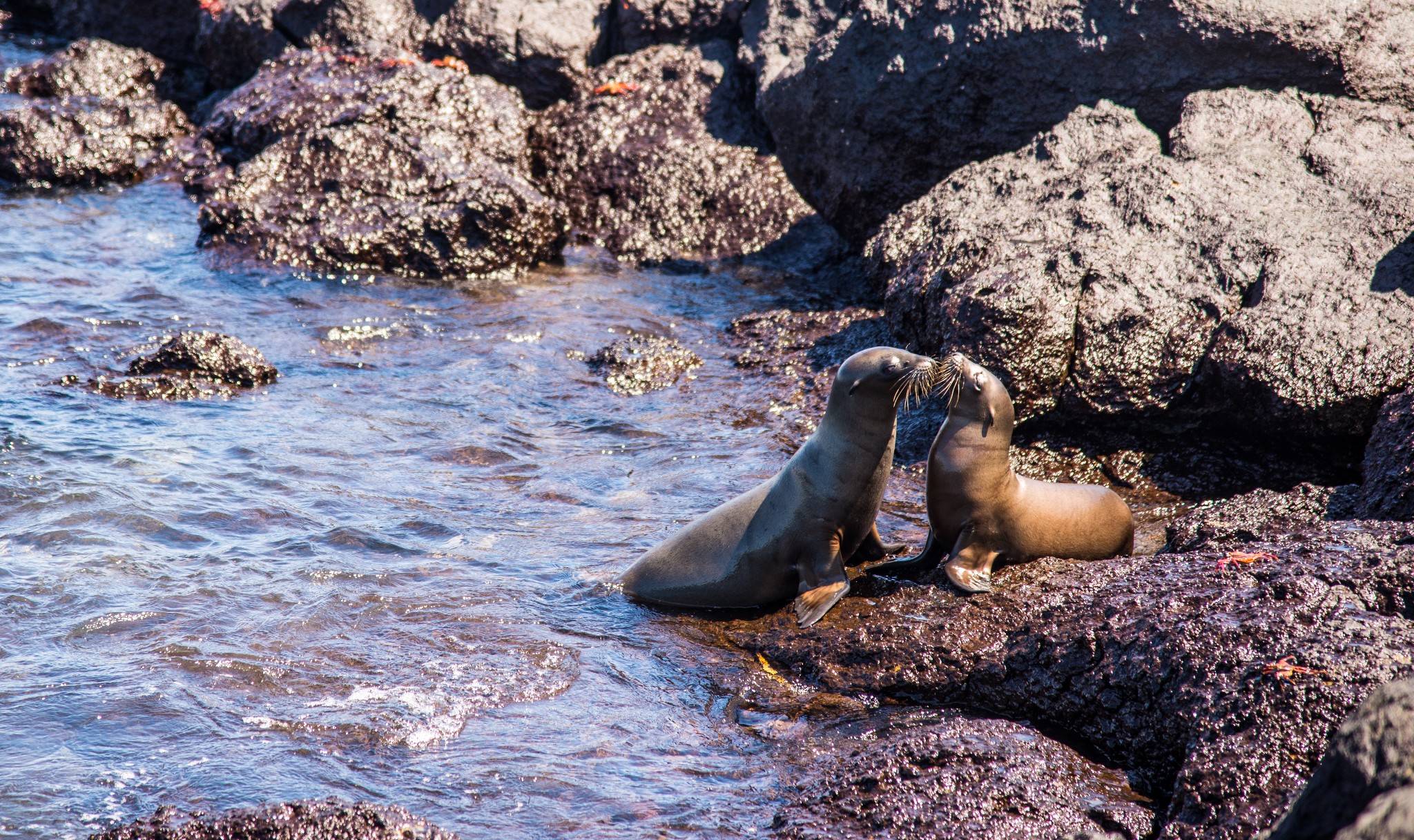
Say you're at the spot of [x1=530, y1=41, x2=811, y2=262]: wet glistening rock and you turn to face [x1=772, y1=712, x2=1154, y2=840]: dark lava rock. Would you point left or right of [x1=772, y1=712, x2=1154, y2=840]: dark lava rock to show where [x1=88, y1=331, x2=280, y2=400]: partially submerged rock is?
right

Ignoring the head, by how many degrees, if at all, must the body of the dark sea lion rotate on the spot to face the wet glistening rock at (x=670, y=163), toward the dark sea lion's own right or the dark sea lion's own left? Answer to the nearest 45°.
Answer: approximately 90° to the dark sea lion's own left

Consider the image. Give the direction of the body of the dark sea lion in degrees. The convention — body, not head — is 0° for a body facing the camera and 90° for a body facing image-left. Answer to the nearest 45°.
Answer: approximately 270°

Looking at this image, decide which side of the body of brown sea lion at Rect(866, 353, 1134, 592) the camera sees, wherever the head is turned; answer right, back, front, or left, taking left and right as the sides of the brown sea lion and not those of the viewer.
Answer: left

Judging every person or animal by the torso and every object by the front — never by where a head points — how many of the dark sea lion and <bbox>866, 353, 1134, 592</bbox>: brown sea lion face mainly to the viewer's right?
1

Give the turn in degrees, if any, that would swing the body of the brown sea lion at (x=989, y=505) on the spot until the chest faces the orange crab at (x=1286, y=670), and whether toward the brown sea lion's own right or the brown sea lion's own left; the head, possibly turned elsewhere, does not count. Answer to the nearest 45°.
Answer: approximately 135° to the brown sea lion's own left

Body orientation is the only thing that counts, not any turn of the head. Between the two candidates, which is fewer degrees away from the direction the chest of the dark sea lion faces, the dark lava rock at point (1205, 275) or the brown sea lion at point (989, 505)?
the brown sea lion

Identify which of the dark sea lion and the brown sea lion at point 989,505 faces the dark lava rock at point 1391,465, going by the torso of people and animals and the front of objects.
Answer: the dark sea lion

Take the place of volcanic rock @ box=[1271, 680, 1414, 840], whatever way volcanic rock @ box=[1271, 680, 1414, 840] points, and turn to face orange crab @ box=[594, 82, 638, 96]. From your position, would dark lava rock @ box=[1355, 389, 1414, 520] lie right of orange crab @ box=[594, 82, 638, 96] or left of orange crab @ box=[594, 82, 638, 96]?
right

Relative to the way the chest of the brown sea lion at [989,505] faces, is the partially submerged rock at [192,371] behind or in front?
in front

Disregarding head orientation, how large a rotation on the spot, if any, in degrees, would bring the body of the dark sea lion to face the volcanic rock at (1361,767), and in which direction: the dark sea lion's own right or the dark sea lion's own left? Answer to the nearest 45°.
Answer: approximately 90° to the dark sea lion's own right

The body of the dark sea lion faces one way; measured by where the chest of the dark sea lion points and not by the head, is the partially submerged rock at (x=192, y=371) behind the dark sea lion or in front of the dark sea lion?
behind

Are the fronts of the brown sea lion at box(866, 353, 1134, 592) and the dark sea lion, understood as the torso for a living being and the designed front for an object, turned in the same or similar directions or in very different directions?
very different directions
